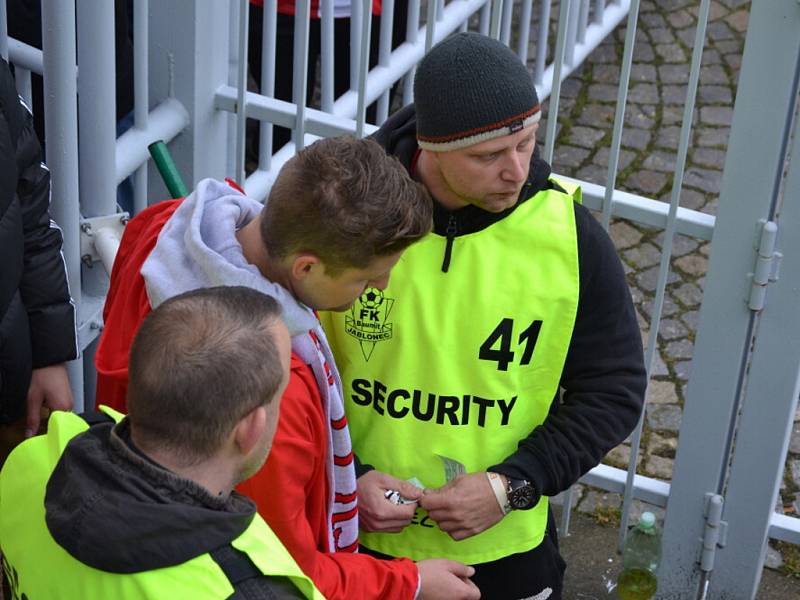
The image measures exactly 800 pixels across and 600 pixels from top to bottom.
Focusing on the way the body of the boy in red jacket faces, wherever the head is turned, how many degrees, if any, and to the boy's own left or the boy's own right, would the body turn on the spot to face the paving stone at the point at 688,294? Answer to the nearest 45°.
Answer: approximately 45° to the boy's own left

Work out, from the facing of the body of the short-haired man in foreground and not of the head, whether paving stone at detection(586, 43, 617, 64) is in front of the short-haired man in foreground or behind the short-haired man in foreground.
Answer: in front

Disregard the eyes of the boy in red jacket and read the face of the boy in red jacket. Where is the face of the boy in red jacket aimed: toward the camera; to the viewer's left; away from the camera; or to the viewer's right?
to the viewer's right

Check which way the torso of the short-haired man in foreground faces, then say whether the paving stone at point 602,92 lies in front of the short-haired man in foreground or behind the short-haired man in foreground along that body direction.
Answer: in front

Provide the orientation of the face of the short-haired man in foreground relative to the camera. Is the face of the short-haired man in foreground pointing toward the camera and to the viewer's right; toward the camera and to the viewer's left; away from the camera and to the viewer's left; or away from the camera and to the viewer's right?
away from the camera and to the viewer's right

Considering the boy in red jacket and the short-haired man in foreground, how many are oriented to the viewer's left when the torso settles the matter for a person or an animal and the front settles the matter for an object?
0

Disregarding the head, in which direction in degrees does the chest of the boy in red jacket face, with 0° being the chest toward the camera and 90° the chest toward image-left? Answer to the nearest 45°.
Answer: approximately 270°

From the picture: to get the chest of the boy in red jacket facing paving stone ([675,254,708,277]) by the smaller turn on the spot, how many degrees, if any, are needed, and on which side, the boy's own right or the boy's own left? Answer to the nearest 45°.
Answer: approximately 45° to the boy's own left

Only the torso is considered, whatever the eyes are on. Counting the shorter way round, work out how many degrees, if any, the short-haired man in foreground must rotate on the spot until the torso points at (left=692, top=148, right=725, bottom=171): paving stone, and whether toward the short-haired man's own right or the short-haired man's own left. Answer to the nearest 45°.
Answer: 0° — they already face it

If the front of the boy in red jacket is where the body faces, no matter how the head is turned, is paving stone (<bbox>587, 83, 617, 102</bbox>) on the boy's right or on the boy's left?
on the boy's left

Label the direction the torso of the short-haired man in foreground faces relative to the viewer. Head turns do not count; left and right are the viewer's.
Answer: facing away from the viewer and to the right of the viewer
